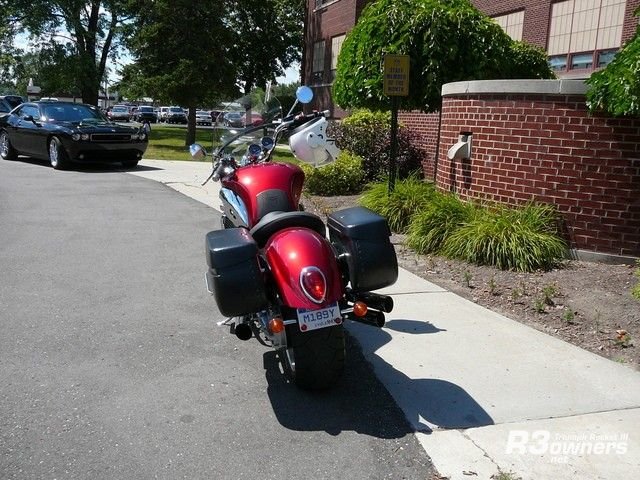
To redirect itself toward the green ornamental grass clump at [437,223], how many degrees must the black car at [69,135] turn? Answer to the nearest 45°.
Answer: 0° — it already faces it

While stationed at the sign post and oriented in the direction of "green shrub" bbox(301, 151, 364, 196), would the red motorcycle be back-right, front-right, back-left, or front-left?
back-left

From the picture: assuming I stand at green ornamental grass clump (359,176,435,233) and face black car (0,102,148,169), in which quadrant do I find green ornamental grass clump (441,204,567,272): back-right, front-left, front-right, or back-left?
back-left

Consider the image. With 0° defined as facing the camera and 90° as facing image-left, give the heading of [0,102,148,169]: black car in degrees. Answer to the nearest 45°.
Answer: approximately 315°

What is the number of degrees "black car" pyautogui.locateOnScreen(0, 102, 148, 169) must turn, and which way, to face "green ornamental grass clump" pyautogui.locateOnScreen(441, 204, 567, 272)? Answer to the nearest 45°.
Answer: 0° — it already faces it

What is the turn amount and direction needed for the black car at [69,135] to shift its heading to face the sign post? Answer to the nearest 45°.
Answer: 0° — it already faces it

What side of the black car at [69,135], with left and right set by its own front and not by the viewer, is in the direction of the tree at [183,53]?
left

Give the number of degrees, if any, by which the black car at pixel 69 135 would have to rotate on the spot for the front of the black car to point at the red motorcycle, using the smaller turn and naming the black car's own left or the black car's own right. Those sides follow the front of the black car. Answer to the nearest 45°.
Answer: approximately 45° to the black car's own right

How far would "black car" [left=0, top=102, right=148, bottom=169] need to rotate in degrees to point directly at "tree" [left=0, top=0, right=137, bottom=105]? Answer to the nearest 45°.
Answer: approximately 135° to its left
